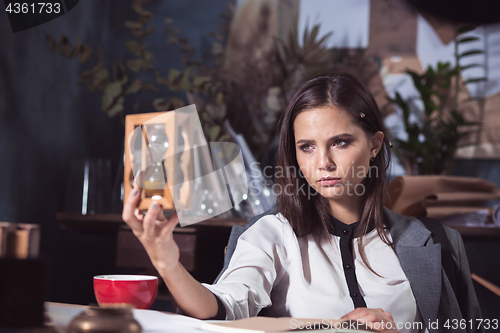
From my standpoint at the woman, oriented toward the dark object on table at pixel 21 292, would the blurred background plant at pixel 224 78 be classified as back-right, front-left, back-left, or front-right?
back-right

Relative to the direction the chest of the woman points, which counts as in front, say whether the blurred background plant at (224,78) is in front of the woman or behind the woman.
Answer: behind

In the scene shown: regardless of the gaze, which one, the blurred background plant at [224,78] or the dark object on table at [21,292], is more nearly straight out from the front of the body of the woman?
the dark object on table

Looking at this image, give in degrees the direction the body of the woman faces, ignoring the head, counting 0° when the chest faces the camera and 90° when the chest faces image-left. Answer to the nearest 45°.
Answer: approximately 0°
